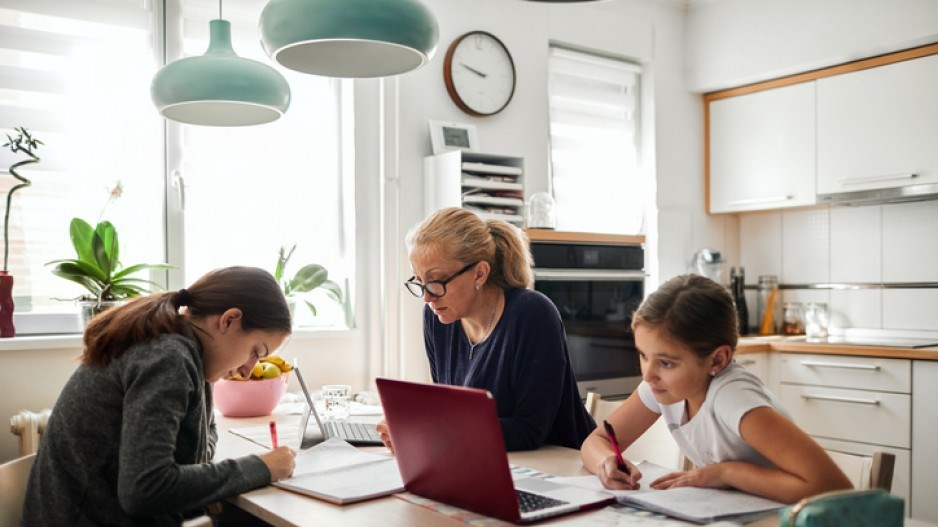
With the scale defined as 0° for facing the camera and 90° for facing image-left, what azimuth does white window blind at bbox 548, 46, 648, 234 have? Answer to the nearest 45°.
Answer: approximately 315°

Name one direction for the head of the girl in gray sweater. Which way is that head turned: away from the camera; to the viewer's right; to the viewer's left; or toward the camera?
to the viewer's right

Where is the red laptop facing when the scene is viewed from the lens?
facing away from the viewer and to the right of the viewer

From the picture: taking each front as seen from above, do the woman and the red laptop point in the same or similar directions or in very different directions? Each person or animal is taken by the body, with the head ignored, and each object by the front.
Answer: very different directions

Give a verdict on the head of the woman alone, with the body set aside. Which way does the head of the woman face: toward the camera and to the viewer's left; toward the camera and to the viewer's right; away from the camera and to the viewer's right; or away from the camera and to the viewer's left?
toward the camera and to the viewer's left

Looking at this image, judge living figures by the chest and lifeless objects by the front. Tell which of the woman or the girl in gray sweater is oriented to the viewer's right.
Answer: the girl in gray sweater

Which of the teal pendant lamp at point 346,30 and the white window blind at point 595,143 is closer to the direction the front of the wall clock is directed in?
the teal pendant lamp

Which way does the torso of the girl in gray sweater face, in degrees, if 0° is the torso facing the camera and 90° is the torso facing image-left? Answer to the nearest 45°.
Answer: approximately 270°

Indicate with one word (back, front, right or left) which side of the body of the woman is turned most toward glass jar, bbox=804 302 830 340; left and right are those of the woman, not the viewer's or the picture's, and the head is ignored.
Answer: back

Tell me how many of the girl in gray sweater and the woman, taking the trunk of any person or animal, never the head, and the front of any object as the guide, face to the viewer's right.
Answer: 1

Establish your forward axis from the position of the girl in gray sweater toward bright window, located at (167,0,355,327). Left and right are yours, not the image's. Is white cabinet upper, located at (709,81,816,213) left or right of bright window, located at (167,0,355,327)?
right
